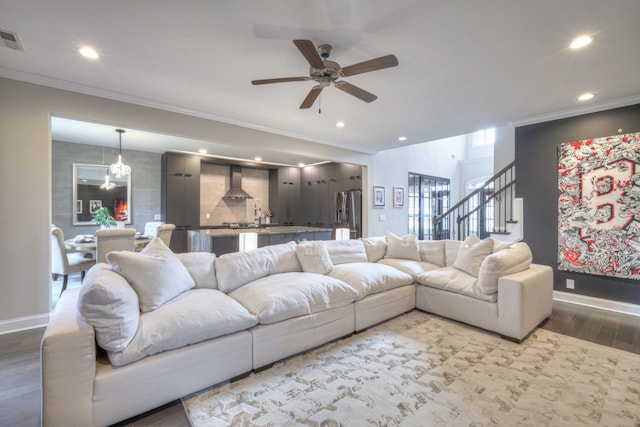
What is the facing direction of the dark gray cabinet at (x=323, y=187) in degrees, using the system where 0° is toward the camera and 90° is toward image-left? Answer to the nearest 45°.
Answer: approximately 45°

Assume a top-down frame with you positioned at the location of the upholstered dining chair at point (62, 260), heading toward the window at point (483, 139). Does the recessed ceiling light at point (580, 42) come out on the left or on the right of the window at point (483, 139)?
right

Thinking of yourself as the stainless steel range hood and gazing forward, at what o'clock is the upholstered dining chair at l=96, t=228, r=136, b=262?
The upholstered dining chair is roughly at 1 o'clock from the stainless steel range hood.

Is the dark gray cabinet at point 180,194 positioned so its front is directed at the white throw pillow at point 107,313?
yes

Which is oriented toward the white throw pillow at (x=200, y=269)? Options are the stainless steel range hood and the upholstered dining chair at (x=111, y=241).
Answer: the stainless steel range hood

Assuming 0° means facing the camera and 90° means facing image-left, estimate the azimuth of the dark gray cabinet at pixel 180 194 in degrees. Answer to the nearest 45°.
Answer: approximately 0°

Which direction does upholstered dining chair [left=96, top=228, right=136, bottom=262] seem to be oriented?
away from the camera

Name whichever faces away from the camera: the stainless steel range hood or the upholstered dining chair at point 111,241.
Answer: the upholstered dining chair

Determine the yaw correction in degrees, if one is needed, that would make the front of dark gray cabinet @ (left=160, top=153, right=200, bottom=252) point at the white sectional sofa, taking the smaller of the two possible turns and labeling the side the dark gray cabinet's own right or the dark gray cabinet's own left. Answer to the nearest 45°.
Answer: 0° — it already faces it

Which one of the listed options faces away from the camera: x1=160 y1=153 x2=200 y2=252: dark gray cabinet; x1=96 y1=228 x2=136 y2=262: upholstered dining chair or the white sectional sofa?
the upholstered dining chair
